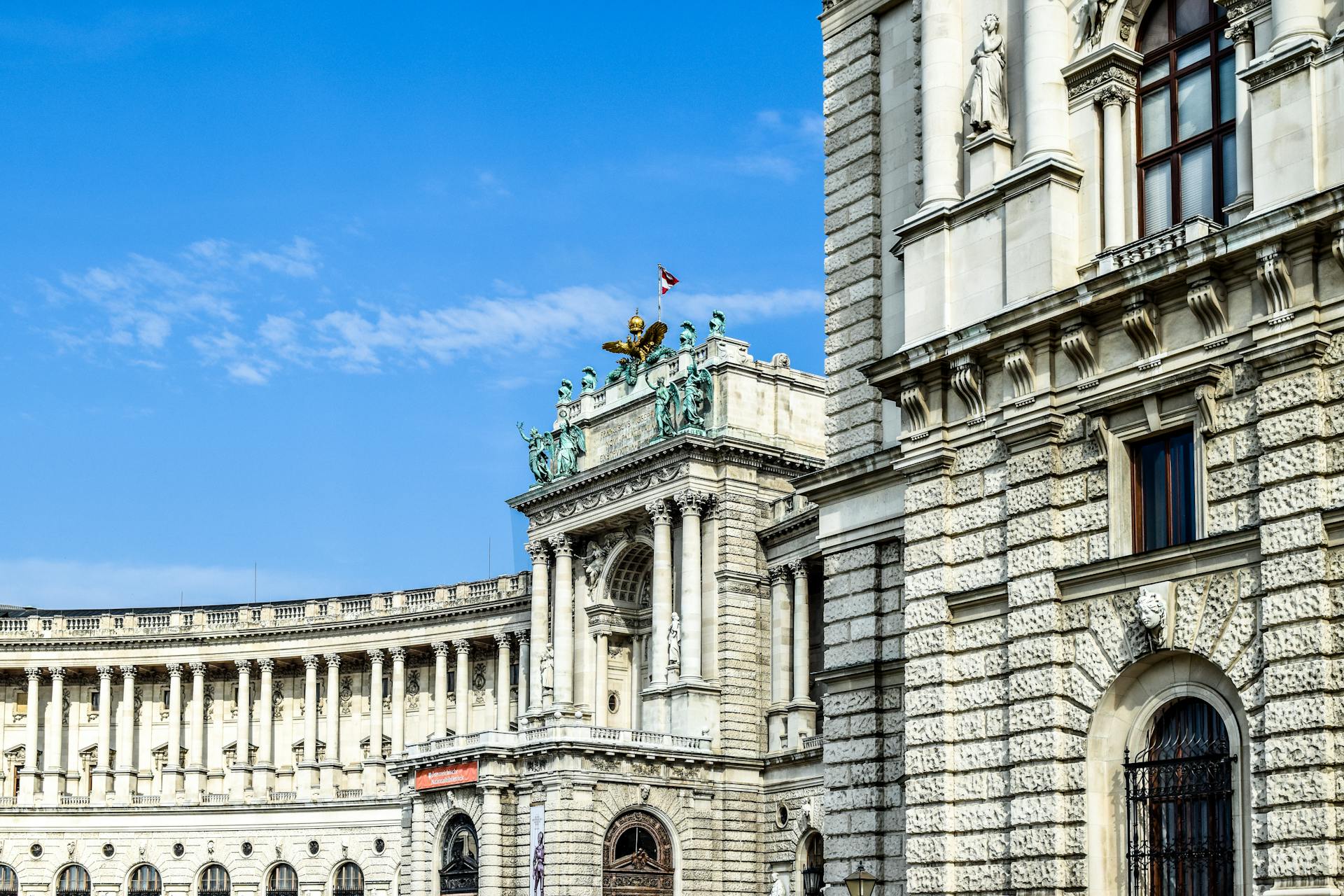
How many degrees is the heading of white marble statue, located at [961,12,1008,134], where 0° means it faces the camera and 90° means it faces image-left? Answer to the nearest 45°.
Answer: approximately 45°

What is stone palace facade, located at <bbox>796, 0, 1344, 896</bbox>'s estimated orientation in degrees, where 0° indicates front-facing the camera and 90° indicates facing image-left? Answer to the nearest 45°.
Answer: approximately 45°
